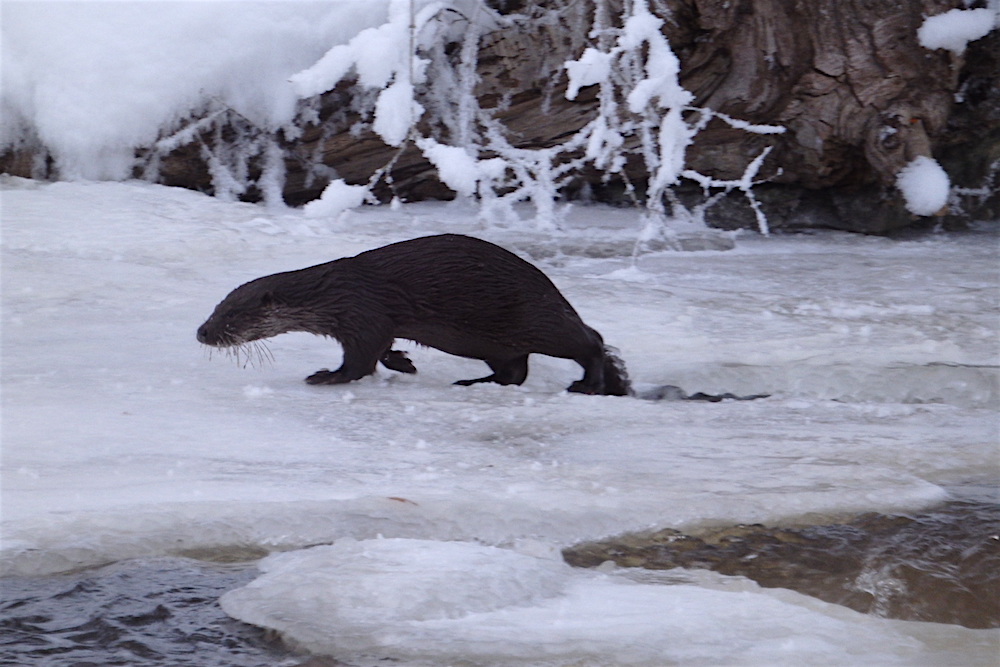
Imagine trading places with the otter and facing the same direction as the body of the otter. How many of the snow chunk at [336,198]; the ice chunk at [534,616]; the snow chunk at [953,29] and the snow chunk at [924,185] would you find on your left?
1

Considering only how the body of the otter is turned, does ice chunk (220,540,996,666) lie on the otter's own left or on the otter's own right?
on the otter's own left

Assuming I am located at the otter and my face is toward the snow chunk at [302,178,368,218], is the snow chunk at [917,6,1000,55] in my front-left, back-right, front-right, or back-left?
front-right

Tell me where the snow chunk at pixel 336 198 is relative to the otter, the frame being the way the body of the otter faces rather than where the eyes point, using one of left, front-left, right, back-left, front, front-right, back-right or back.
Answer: right

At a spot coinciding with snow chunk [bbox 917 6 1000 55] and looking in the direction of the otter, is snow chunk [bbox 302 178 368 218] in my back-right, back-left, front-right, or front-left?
front-right

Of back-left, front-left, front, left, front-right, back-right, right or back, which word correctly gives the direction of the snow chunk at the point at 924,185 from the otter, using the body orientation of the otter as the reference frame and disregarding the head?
back-right

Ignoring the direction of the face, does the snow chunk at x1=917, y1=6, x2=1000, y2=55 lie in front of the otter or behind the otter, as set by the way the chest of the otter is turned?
behind

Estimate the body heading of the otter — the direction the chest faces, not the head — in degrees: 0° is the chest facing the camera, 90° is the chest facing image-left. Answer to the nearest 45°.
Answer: approximately 90°

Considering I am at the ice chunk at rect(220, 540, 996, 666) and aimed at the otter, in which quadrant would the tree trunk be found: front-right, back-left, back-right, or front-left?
front-right
